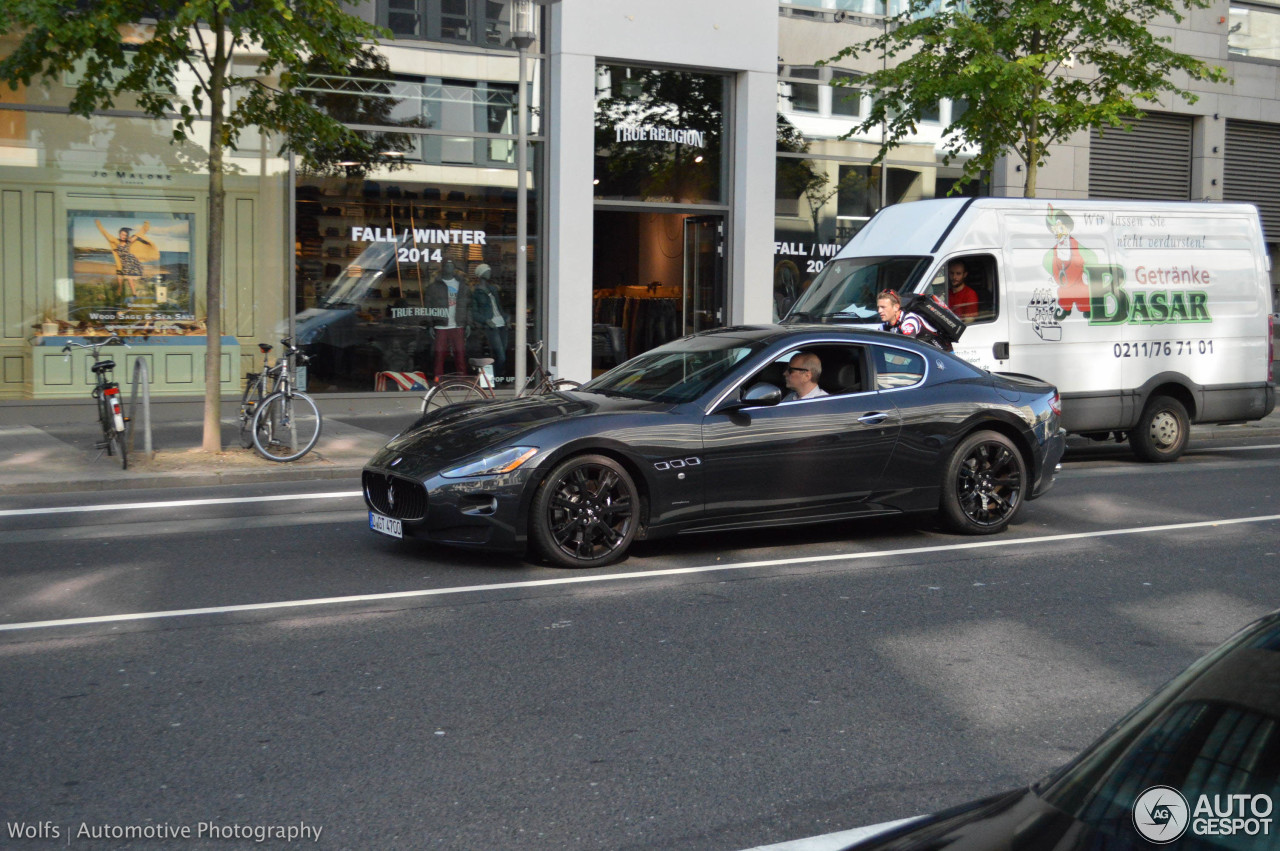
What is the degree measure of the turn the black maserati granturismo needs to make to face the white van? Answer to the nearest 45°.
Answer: approximately 180°

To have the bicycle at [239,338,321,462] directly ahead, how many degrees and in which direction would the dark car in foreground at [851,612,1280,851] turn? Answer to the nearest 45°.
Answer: approximately 90° to its right

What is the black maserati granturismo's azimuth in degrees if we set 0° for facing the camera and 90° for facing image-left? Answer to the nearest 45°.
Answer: approximately 45°

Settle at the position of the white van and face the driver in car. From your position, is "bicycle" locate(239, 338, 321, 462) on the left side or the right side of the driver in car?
right

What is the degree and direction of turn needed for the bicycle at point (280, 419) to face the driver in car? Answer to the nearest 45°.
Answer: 0° — it already faces them

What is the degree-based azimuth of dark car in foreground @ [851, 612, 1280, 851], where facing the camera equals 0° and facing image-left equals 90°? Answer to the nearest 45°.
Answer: approximately 45°

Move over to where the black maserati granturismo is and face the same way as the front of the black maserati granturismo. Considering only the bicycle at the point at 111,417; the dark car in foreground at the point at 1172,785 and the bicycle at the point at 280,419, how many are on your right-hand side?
2

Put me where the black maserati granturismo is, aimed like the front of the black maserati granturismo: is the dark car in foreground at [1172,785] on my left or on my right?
on my left

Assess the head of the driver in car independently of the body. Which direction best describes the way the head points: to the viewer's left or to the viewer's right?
to the viewer's left

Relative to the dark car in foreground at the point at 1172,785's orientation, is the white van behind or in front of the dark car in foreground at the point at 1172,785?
behind

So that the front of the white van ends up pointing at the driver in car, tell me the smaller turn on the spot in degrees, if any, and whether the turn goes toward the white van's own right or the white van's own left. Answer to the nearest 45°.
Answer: approximately 45° to the white van's own left

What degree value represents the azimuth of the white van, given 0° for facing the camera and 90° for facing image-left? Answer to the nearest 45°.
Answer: approximately 45°
